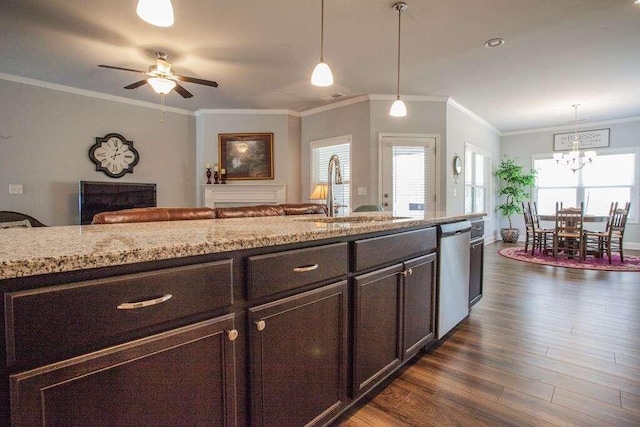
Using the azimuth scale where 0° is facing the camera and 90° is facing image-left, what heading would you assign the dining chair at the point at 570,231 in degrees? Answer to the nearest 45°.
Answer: approximately 180°

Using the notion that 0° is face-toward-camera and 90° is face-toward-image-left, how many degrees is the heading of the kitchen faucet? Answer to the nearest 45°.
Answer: approximately 315°

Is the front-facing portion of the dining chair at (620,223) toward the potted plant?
yes

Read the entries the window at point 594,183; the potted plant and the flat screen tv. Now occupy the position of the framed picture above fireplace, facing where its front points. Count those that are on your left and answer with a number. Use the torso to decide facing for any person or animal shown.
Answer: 2

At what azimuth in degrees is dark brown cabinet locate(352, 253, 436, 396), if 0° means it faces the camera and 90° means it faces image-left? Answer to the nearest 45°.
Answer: approximately 315°

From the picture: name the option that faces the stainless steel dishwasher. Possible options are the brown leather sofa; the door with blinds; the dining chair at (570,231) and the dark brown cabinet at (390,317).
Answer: the door with blinds

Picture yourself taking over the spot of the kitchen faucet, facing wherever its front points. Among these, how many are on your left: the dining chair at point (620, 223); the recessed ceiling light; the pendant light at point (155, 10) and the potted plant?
3

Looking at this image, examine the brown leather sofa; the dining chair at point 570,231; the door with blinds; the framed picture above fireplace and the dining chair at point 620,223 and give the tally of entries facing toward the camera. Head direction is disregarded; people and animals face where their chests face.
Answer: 2

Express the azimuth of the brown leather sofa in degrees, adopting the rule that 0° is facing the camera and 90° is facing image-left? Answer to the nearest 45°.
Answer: approximately 135°

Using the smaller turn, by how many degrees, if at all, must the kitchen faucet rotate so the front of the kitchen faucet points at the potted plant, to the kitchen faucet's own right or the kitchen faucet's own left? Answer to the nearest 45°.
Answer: approximately 90° to the kitchen faucet's own left

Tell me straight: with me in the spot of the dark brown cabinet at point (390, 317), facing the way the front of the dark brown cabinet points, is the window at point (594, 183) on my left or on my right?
on my left

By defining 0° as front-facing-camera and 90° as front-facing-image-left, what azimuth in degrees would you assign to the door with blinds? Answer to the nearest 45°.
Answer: approximately 0°

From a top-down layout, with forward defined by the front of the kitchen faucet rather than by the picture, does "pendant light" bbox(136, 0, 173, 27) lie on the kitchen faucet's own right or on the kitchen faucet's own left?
on the kitchen faucet's own right
